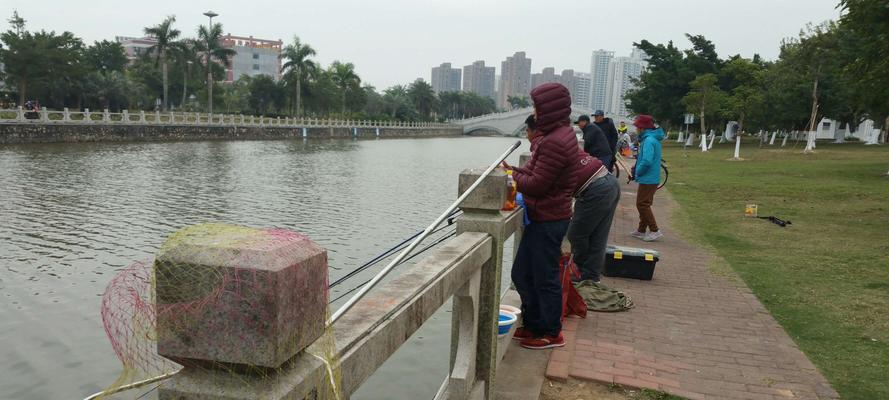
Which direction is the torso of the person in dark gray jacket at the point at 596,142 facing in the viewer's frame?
to the viewer's left

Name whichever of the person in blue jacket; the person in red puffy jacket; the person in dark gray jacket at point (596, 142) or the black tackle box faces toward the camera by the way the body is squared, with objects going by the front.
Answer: the black tackle box

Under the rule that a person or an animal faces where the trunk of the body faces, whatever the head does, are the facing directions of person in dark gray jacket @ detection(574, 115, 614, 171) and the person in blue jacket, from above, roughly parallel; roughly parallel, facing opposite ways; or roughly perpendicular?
roughly parallel

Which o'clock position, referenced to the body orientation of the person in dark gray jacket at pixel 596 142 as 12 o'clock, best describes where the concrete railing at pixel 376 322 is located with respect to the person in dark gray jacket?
The concrete railing is roughly at 9 o'clock from the person in dark gray jacket.

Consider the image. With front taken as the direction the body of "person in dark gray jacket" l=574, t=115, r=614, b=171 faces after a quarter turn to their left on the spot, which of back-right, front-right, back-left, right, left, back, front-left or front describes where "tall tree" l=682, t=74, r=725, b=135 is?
back

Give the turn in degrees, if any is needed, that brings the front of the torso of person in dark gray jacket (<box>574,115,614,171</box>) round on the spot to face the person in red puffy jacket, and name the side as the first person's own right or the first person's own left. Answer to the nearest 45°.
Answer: approximately 90° to the first person's own left

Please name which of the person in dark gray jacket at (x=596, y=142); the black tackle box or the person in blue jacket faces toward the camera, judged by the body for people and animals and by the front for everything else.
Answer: the black tackle box

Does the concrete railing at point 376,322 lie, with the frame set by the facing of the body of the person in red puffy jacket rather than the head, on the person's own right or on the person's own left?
on the person's own left

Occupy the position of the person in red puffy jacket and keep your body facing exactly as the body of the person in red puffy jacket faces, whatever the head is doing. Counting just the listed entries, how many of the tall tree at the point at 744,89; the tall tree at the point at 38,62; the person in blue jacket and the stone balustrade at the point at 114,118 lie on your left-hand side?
0

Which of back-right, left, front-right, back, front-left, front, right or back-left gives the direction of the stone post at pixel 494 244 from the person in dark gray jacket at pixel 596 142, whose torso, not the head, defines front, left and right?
left

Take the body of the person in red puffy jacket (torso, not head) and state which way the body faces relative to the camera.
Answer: to the viewer's left

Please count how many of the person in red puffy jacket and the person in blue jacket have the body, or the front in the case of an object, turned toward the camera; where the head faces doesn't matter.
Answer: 0

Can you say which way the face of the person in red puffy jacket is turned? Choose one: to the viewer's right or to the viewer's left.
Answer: to the viewer's left

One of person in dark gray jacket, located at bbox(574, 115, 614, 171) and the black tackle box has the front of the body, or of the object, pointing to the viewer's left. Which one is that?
the person in dark gray jacket

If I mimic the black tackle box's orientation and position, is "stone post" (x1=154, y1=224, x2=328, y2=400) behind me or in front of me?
in front

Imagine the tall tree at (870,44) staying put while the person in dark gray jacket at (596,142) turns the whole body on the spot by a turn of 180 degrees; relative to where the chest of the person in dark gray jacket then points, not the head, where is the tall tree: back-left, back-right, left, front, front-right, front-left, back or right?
front-left

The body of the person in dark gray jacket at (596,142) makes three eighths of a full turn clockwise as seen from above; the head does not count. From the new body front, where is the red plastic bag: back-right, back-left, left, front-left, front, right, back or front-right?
back-right

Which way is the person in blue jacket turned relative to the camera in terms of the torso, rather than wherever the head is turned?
to the viewer's left

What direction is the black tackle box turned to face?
toward the camera

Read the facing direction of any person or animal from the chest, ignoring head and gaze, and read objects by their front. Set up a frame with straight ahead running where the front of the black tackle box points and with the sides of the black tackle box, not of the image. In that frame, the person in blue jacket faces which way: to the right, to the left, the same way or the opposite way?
to the right

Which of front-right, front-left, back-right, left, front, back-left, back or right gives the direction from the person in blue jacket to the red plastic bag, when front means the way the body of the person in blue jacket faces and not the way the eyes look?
left
